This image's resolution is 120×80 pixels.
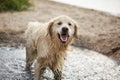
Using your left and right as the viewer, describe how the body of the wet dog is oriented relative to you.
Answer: facing the viewer and to the right of the viewer
